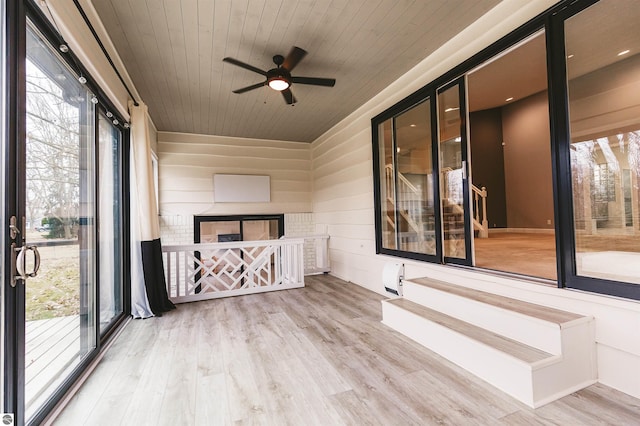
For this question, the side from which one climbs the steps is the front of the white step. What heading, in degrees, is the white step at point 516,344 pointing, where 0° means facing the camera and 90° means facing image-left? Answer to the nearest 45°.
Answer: approximately 45°

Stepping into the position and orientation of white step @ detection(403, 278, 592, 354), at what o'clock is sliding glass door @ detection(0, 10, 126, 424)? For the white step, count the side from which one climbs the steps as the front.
The sliding glass door is roughly at 12 o'clock from the white step.

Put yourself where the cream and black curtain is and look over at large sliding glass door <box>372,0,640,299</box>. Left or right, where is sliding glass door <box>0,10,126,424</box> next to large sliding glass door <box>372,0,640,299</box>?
right

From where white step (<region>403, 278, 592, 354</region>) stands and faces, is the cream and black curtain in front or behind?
in front

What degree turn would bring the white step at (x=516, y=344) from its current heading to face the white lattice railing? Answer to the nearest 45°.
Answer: approximately 45° to its right

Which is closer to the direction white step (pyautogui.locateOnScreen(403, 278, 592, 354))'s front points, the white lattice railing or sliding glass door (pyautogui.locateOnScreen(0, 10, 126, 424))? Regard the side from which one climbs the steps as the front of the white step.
the sliding glass door

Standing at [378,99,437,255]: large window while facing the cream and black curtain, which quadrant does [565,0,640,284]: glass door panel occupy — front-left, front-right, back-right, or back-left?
back-left

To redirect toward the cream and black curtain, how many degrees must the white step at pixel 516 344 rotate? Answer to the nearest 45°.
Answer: approximately 45° to its right

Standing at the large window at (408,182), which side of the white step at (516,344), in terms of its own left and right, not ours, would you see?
right
